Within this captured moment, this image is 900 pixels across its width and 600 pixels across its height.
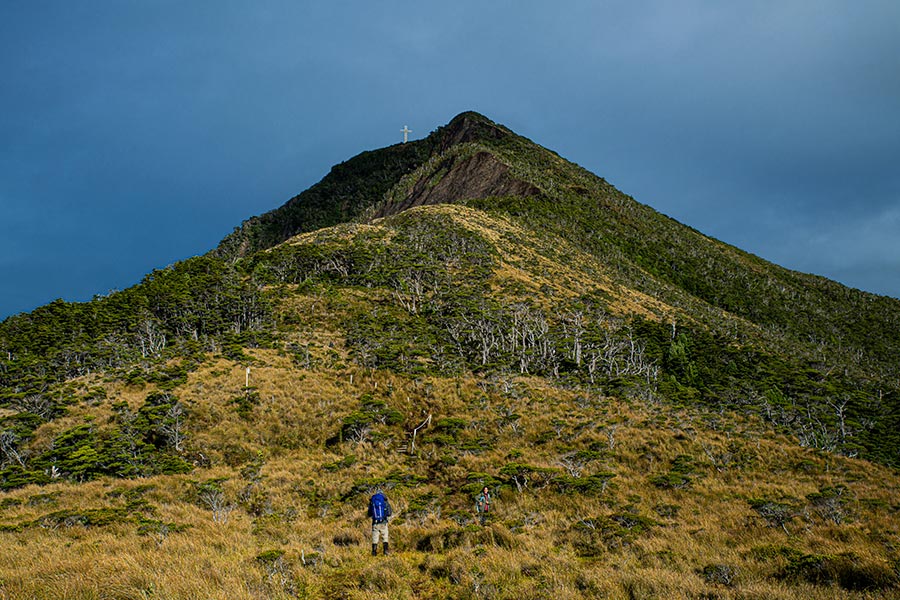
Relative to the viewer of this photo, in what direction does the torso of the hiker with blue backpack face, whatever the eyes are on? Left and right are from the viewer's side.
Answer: facing away from the viewer
